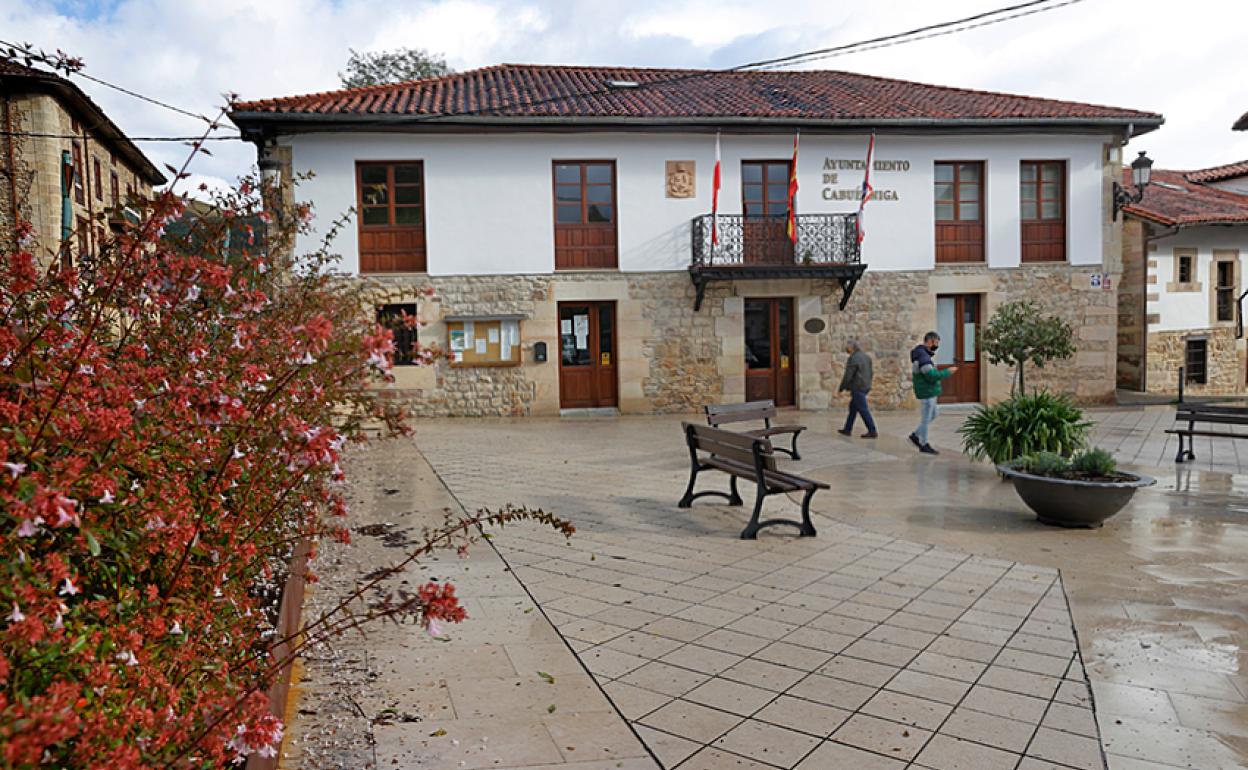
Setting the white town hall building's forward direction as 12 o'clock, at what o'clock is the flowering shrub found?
The flowering shrub is roughly at 12 o'clock from the white town hall building.

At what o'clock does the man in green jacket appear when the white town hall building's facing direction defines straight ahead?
The man in green jacket is roughly at 11 o'clock from the white town hall building.

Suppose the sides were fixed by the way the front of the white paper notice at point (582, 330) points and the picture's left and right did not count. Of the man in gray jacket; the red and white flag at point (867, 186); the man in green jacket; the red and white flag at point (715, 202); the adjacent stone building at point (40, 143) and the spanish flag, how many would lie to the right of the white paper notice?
1

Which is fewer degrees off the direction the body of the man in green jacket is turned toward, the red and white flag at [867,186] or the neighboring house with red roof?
the neighboring house with red roof

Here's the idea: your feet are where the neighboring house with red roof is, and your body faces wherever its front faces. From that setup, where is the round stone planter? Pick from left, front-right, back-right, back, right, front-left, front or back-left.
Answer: front

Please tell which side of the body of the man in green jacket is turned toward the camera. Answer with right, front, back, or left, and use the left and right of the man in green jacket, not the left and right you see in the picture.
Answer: right

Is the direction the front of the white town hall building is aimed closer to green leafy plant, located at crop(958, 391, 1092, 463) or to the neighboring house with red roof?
the green leafy plant

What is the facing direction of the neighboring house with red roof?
toward the camera

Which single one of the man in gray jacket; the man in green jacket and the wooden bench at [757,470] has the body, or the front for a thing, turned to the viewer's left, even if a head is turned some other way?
the man in gray jacket

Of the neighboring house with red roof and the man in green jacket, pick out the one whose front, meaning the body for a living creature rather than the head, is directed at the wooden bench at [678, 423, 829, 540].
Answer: the neighboring house with red roof

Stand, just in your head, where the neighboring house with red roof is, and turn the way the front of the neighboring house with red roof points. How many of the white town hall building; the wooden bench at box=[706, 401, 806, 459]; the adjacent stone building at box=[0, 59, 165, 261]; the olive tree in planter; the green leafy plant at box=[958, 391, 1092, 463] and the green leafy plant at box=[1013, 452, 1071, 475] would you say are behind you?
0

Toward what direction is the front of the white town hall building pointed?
toward the camera

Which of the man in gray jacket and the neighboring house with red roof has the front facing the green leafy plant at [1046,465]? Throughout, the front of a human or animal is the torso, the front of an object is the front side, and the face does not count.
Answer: the neighboring house with red roof
